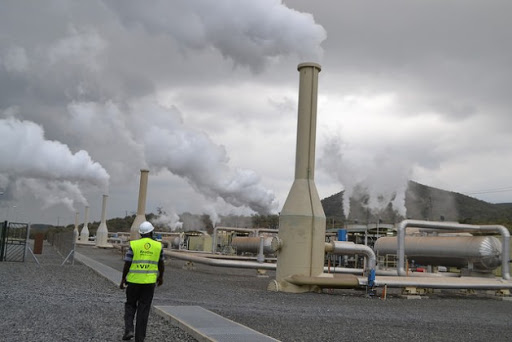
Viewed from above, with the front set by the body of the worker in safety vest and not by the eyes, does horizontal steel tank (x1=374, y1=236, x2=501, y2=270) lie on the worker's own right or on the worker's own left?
on the worker's own right

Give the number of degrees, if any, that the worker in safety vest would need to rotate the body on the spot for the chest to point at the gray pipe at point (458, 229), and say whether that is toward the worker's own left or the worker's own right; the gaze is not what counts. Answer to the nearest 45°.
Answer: approximately 45° to the worker's own right

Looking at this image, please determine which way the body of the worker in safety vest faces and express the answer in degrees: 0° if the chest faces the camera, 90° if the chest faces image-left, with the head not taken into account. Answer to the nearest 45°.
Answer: approximately 180°

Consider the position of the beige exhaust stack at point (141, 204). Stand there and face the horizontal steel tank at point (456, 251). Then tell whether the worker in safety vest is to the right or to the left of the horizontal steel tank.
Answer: right

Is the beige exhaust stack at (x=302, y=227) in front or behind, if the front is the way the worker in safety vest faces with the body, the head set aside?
in front

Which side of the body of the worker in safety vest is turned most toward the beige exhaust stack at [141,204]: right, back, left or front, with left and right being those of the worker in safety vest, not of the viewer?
front

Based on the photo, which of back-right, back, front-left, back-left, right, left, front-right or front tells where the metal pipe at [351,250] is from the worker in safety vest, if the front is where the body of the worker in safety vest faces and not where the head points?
front-right

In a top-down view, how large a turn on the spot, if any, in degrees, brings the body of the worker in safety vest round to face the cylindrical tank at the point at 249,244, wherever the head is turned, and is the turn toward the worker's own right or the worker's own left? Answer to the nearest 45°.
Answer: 0° — they already face it

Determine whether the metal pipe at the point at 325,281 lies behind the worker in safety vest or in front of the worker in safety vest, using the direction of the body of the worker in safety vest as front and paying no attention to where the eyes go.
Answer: in front
